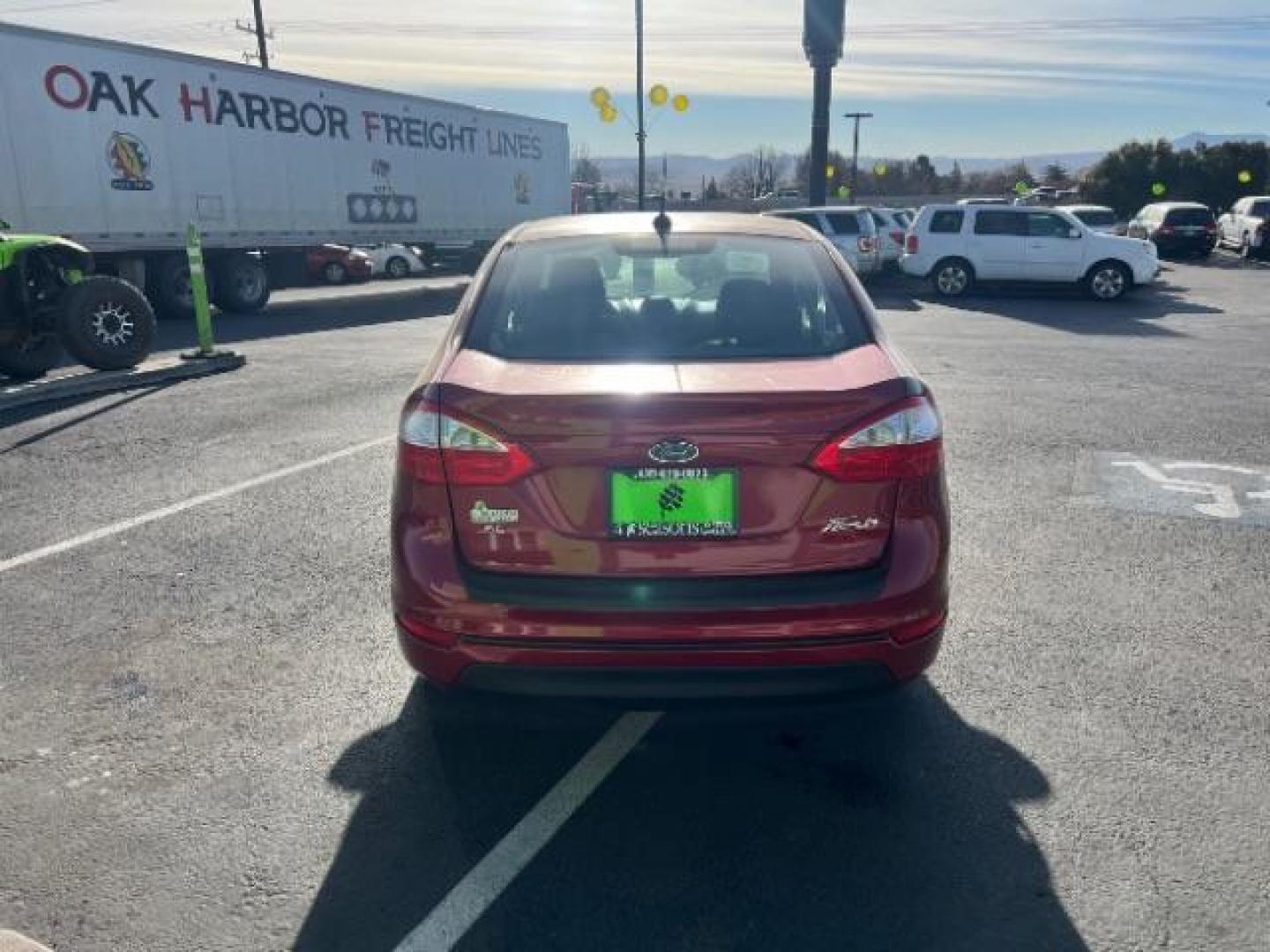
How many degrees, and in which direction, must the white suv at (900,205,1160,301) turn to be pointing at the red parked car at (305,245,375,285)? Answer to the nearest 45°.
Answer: approximately 180°

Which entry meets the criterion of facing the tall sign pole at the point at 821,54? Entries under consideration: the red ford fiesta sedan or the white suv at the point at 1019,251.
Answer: the red ford fiesta sedan

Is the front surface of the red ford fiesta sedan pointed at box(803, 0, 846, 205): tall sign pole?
yes

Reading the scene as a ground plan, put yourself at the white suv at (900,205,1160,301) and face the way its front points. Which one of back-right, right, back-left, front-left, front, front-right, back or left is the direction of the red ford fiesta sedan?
right

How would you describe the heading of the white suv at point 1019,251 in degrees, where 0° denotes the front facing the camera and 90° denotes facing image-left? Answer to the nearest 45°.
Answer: approximately 270°

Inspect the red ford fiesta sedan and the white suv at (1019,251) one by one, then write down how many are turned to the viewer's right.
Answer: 1

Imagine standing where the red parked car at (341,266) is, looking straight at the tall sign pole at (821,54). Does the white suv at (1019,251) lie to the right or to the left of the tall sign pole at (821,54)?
right

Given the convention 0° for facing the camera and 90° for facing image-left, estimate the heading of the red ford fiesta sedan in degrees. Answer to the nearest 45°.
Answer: approximately 180°

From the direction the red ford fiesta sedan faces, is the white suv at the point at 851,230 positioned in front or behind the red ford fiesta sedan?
in front

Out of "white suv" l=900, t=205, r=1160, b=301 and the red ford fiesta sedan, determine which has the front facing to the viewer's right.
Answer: the white suv

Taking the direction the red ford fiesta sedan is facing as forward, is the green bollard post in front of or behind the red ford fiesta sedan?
in front

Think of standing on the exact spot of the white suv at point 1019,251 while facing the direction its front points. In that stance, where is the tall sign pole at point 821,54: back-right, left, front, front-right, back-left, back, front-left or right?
back-left

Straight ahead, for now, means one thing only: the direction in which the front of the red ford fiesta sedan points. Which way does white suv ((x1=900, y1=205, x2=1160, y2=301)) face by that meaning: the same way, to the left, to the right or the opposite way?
to the right

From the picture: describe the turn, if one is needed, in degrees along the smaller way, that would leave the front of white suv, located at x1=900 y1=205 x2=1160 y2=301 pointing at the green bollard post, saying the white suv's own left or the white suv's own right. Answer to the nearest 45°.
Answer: approximately 135° to the white suv's own right

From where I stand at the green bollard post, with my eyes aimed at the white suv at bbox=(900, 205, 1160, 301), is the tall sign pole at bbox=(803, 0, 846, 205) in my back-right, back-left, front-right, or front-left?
front-left
